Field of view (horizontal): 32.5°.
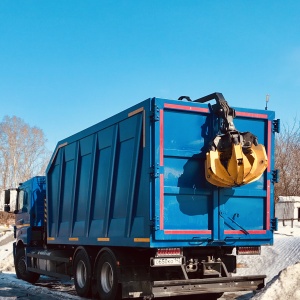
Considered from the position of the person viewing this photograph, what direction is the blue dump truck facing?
facing away from the viewer and to the left of the viewer

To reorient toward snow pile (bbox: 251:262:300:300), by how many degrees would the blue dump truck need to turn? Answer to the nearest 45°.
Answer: approximately 135° to its right
